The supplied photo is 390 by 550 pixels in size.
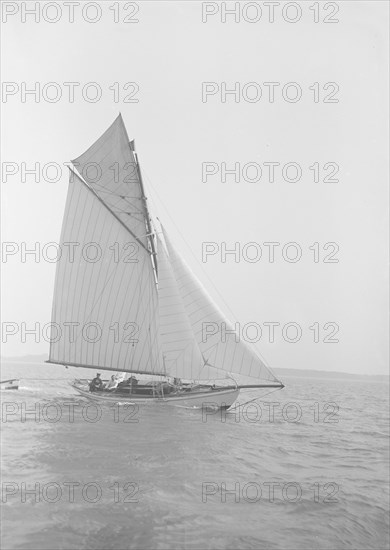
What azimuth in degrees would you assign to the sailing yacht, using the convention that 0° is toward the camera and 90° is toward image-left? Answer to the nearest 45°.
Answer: approximately 270°
